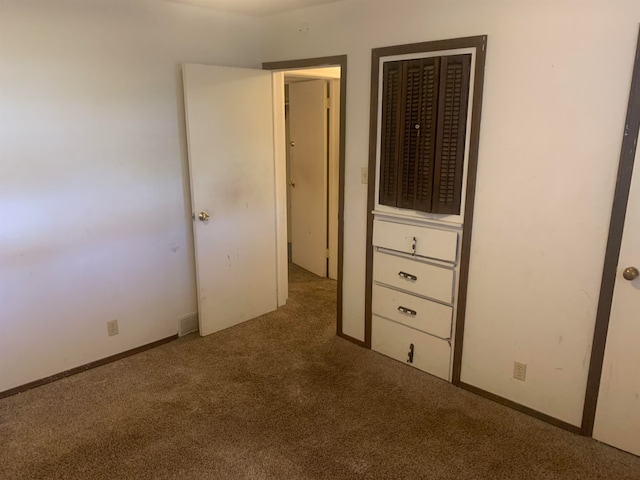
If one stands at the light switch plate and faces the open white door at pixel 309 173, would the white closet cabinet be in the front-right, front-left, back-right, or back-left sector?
back-right

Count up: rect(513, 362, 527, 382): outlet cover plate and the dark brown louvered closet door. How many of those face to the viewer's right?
0

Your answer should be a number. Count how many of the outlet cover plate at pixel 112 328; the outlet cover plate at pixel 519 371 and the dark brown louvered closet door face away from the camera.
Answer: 0

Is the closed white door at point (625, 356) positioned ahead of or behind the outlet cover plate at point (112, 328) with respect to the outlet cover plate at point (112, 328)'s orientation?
ahead

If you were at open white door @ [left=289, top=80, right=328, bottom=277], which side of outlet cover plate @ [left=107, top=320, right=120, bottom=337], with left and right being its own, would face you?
left

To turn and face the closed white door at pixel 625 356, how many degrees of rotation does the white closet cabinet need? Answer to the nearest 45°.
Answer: approximately 90° to its left

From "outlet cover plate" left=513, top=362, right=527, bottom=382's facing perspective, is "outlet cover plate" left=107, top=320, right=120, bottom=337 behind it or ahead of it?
ahead

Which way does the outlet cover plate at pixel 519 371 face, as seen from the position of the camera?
facing the viewer and to the left of the viewer

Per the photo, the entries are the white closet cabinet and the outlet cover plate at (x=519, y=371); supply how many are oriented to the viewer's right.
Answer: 0

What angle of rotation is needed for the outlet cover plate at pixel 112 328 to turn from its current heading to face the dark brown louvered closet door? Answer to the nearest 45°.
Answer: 0° — it already faces it
